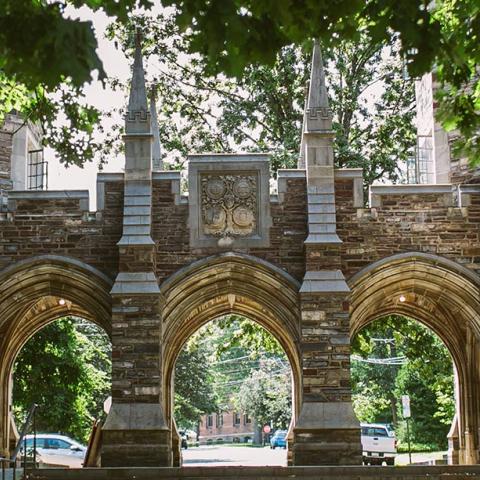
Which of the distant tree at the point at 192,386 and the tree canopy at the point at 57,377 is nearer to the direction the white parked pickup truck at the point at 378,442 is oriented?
the distant tree

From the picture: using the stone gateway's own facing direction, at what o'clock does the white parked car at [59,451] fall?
The white parked car is roughly at 5 o'clock from the stone gateway.

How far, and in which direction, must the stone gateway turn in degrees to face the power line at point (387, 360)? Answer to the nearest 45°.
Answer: approximately 180°

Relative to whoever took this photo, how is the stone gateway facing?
facing the viewer

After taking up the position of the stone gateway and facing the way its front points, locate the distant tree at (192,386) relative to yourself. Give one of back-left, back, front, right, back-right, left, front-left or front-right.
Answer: back
